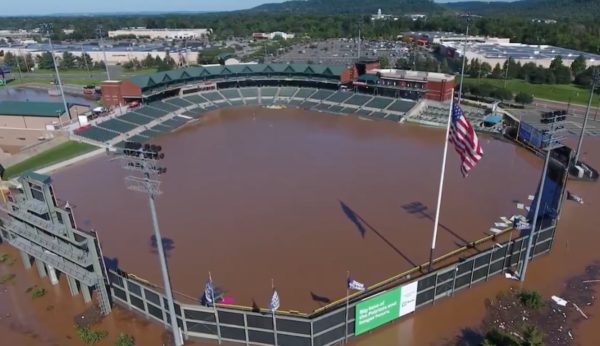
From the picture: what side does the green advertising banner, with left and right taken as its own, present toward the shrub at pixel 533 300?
left

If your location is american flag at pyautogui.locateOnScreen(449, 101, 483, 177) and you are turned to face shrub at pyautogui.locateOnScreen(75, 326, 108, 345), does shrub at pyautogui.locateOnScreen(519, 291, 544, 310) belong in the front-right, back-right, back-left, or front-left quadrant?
back-left

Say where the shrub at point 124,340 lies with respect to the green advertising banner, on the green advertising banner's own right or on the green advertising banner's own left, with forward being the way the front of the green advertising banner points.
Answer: on the green advertising banner's own right

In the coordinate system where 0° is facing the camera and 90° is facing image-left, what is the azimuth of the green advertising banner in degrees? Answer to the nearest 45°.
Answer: approximately 315°

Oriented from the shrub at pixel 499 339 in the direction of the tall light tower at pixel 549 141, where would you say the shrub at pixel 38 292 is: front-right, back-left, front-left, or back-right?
back-left

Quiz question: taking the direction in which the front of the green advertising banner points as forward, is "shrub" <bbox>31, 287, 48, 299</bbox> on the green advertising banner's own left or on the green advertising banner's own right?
on the green advertising banner's own right

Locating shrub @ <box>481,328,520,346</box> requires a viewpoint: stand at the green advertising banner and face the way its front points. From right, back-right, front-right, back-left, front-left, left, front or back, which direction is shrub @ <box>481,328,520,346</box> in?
front-left

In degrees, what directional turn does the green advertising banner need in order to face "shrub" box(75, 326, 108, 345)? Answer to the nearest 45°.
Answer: approximately 135° to its right
